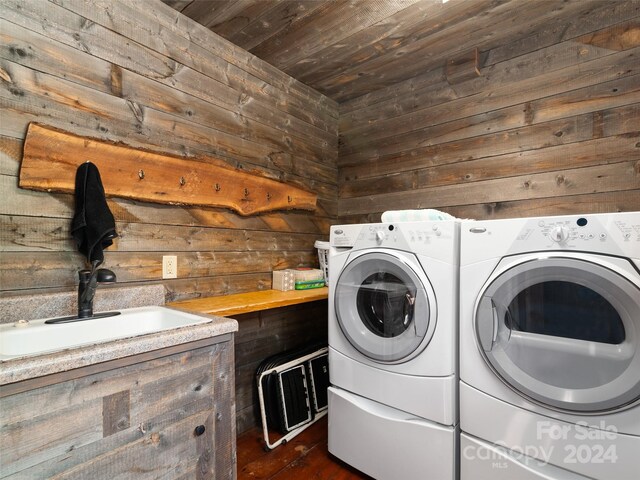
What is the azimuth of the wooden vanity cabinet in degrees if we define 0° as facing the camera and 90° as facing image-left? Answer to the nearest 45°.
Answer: approximately 315°

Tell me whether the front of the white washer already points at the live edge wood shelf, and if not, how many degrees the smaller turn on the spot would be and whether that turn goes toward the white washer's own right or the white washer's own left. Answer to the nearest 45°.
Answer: approximately 45° to the white washer's own right

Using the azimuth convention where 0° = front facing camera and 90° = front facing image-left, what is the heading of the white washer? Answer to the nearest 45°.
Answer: approximately 45°

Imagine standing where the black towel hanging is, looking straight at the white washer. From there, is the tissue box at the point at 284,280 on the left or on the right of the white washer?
left

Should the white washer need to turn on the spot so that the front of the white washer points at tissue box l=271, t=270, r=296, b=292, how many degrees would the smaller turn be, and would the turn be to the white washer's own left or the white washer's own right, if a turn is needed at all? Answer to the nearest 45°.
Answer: approximately 90° to the white washer's own right

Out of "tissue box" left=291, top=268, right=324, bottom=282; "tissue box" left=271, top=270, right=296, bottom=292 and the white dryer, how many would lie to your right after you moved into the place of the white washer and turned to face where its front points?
2

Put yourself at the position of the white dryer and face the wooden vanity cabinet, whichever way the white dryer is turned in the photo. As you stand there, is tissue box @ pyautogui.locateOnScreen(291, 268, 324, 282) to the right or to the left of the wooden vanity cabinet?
right

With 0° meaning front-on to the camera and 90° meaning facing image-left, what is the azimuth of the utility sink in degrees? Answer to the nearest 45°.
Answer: approximately 315°

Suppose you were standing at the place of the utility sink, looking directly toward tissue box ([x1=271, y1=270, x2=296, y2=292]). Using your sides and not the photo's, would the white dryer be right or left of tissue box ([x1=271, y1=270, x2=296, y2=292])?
right

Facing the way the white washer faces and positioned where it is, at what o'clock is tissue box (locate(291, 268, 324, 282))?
The tissue box is roughly at 3 o'clock from the white washer.

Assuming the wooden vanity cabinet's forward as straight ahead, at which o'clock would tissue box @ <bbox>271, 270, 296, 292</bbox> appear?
The tissue box is roughly at 9 o'clock from the wooden vanity cabinet.

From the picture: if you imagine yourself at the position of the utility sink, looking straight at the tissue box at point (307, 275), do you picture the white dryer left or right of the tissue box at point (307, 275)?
right
